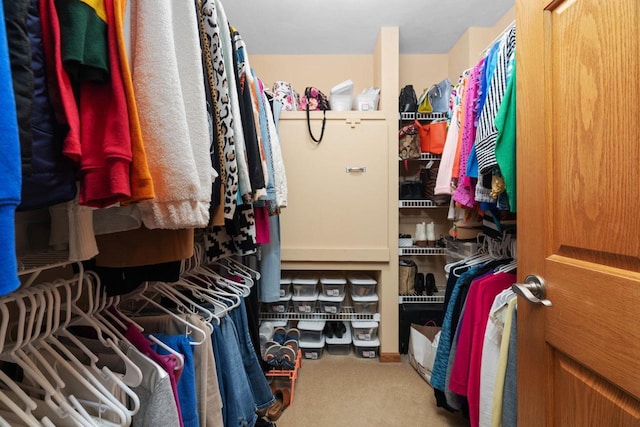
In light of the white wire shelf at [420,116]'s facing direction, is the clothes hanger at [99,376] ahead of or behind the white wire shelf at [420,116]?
ahead

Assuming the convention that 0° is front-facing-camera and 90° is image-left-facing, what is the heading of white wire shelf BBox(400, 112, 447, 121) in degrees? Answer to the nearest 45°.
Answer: approximately 0°

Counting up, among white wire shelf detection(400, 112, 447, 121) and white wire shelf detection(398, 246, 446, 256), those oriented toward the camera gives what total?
2

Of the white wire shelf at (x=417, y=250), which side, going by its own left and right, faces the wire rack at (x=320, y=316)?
right

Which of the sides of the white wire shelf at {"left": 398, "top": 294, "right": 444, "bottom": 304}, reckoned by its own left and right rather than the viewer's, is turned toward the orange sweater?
front

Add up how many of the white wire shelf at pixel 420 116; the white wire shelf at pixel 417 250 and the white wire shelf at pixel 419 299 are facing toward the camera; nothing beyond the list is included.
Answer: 3
